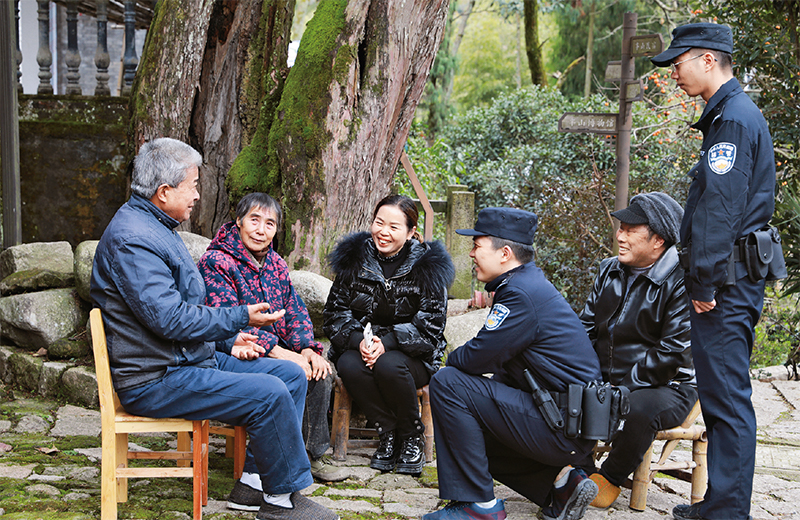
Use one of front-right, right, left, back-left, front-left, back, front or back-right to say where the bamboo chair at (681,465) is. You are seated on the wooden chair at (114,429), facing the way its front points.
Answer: front

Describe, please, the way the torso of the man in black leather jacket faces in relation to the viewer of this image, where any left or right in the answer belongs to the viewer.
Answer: facing the viewer and to the left of the viewer

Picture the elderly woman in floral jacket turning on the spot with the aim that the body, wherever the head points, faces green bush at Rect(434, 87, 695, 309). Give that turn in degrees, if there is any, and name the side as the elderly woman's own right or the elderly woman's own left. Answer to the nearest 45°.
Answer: approximately 90° to the elderly woman's own left

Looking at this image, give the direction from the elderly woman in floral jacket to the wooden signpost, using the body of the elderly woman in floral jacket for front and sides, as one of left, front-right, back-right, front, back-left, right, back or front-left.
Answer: left

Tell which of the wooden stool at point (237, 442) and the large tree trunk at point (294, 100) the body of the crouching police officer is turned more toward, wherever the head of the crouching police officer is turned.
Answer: the wooden stool

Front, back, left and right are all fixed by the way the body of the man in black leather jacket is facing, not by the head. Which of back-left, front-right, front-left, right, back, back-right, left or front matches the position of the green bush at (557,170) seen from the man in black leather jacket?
back-right

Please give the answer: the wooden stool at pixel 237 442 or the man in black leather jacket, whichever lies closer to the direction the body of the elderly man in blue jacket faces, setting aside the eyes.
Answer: the man in black leather jacket

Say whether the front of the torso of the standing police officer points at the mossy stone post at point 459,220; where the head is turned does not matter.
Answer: no

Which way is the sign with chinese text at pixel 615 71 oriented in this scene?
toward the camera

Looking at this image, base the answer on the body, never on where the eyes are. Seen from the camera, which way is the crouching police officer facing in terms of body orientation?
to the viewer's left

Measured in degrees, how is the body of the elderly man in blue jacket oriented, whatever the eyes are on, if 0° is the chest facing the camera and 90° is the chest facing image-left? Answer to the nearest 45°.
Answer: approximately 270°

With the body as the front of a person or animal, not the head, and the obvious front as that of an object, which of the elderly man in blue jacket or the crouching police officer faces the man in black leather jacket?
the elderly man in blue jacket

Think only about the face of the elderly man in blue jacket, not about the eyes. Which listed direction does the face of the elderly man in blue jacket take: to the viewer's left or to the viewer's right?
to the viewer's right

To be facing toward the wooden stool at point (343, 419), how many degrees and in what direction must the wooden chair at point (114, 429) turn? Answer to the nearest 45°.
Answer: approximately 45° to its left

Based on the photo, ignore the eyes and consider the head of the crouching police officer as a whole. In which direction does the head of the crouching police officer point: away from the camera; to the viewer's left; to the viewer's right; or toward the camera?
to the viewer's left

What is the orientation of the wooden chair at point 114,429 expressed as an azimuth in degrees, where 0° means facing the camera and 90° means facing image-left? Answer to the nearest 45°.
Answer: approximately 270°
